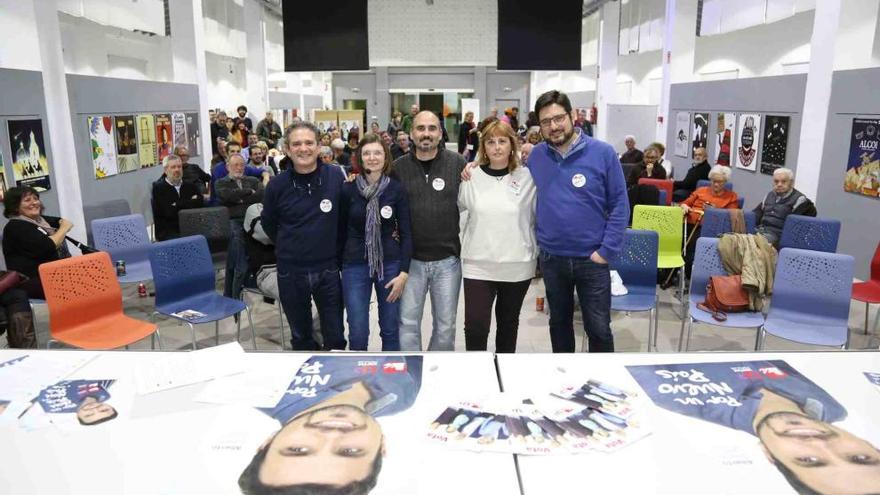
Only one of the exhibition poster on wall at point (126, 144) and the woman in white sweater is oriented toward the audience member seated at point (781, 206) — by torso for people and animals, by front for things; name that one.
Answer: the exhibition poster on wall

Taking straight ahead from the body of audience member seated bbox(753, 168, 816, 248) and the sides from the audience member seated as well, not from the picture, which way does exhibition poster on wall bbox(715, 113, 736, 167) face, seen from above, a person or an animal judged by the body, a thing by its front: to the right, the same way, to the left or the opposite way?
the same way

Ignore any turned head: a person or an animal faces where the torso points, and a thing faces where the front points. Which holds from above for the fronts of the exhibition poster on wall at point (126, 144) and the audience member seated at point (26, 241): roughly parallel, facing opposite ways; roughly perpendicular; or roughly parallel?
roughly parallel

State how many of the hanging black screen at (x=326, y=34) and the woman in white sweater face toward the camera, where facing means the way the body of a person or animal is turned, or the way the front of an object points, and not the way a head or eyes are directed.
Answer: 2

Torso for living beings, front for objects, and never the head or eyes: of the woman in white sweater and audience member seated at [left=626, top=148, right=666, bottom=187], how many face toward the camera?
2

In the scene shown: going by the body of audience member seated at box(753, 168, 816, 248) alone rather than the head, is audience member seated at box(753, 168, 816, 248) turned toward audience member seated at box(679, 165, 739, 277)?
no

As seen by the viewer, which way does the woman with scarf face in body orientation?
toward the camera

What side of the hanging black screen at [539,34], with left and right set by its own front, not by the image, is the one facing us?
front

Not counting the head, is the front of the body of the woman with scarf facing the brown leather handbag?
no

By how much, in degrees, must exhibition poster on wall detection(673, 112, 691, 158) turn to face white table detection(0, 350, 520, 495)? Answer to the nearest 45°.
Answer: approximately 45° to its left

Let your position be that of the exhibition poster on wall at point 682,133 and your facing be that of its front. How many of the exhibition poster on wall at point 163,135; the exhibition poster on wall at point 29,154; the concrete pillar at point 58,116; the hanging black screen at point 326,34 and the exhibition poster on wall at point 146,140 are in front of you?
5

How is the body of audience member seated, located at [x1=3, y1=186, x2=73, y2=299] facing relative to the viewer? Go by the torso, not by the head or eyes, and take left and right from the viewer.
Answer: facing the viewer and to the right of the viewer

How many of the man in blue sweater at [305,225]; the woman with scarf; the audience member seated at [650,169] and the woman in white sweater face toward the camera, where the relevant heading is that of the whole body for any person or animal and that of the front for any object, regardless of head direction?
4

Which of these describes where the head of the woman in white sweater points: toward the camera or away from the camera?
toward the camera

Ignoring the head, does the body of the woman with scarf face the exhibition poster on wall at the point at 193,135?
no

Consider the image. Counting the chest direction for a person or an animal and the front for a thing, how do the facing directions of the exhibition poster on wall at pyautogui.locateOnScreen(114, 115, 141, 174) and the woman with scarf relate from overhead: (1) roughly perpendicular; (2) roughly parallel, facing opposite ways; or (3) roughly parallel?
roughly perpendicular

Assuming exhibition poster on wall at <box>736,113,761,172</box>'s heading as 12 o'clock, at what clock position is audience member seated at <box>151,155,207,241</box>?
The audience member seated is roughly at 12 o'clock from the exhibition poster on wall.

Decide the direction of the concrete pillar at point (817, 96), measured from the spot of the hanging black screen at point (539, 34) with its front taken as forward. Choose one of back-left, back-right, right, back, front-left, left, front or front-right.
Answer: left
